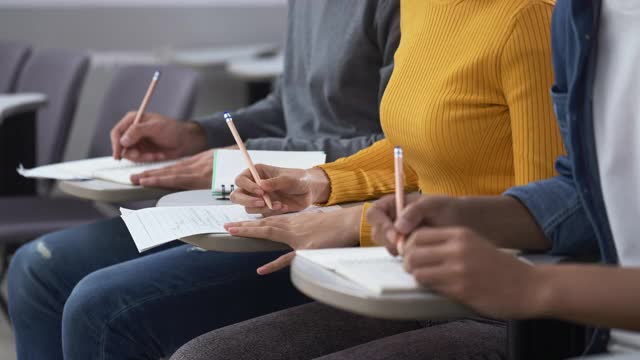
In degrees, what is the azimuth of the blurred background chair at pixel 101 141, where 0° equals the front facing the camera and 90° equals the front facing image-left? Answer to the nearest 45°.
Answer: approximately 45°

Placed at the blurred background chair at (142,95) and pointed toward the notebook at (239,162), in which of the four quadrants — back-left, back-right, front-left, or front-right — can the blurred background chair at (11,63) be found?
back-right

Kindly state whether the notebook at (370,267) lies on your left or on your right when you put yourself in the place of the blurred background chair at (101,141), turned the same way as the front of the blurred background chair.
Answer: on your left

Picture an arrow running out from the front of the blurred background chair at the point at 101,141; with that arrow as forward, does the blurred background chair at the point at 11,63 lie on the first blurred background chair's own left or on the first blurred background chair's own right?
on the first blurred background chair's own right

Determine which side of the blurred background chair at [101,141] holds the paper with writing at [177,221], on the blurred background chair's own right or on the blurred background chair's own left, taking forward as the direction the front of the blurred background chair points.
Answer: on the blurred background chair's own left

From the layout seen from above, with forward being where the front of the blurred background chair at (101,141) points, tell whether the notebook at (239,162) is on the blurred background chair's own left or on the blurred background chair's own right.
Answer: on the blurred background chair's own left
